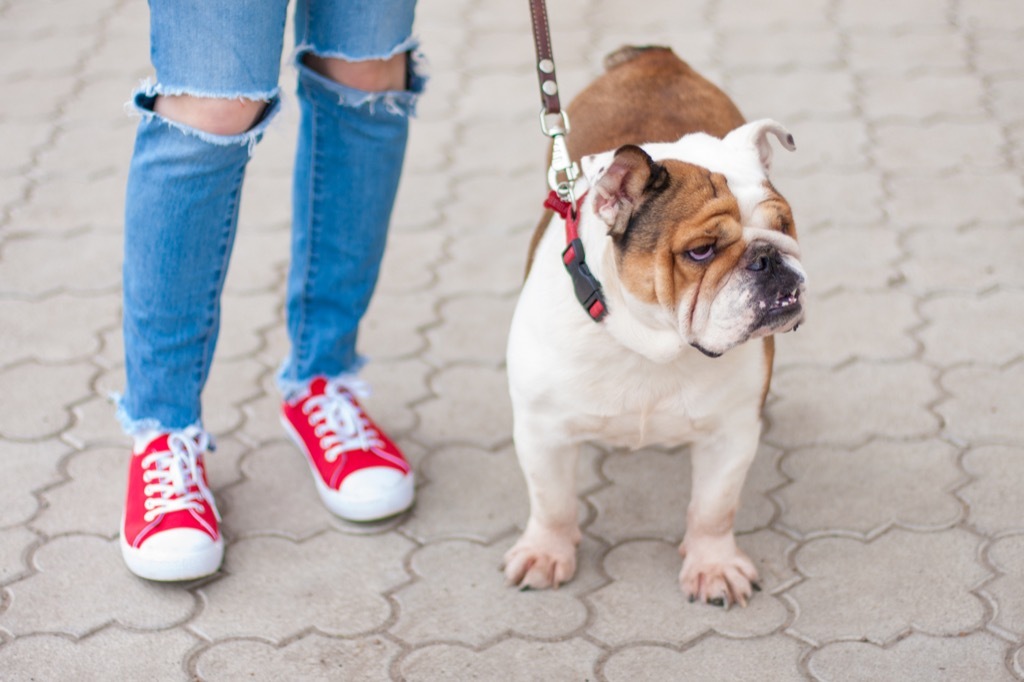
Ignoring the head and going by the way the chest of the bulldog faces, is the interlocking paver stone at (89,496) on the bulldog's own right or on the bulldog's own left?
on the bulldog's own right

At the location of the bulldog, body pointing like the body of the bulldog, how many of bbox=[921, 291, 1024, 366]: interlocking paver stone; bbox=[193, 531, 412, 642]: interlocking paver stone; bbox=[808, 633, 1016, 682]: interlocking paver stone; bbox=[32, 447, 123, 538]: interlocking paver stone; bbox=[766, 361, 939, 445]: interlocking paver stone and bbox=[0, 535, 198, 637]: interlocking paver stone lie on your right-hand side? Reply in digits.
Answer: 3

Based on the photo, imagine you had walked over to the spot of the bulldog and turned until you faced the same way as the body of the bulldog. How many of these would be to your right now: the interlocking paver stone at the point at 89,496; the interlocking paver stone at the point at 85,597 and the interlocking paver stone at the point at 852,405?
2

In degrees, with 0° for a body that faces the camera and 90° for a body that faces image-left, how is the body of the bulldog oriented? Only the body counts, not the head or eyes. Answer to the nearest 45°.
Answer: approximately 0°

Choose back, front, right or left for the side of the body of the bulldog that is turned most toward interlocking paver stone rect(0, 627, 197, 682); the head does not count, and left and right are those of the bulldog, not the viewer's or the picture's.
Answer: right

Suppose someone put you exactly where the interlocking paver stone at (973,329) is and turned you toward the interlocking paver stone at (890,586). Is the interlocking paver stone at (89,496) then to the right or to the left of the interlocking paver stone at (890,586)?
right

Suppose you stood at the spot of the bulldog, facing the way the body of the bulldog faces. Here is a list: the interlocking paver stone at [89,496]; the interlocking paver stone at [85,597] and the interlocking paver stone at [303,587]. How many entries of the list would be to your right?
3

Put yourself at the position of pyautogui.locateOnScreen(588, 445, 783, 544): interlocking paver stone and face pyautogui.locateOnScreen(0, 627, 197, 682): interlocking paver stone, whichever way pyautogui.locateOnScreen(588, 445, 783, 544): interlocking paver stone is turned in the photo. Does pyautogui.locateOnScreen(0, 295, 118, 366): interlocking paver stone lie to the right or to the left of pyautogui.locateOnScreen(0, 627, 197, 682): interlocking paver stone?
right
